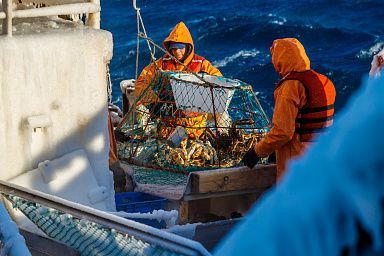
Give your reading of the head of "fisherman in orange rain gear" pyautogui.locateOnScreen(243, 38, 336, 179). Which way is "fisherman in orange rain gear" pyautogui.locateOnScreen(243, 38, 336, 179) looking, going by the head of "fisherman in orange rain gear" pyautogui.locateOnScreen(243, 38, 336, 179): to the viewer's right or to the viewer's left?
to the viewer's left

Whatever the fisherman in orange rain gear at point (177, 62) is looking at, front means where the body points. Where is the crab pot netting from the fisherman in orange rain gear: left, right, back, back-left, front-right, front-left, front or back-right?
front

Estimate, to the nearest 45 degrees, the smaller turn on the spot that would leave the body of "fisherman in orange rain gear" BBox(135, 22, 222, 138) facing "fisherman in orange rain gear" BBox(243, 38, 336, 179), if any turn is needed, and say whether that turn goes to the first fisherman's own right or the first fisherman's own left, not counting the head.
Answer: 0° — they already face them

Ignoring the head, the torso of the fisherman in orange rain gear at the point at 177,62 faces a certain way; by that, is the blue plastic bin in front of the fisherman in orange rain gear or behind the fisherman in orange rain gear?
in front

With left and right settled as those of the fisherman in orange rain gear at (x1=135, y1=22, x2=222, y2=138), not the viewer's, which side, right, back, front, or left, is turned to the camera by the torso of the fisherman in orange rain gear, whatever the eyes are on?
front

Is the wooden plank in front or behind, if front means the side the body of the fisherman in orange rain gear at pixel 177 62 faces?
in front

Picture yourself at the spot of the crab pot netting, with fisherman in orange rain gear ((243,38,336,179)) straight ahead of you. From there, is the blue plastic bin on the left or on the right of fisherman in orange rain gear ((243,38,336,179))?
right
